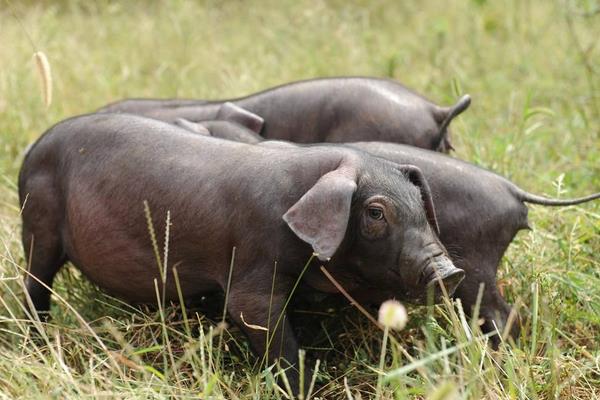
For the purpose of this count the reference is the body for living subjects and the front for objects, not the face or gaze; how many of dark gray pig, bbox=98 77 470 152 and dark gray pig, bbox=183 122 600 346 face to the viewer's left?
2

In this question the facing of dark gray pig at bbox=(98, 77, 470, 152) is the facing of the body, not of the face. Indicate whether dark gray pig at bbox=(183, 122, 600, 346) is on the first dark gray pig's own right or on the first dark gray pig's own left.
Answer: on the first dark gray pig's own left

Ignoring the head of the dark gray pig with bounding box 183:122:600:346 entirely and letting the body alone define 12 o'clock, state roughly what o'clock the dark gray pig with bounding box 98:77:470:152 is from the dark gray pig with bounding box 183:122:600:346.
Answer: the dark gray pig with bounding box 98:77:470:152 is roughly at 2 o'clock from the dark gray pig with bounding box 183:122:600:346.

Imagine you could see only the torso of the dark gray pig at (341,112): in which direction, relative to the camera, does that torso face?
to the viewer's left

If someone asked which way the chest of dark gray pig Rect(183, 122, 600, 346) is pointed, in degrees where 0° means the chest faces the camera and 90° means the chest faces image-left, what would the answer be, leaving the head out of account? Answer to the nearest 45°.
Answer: approximately 90°
